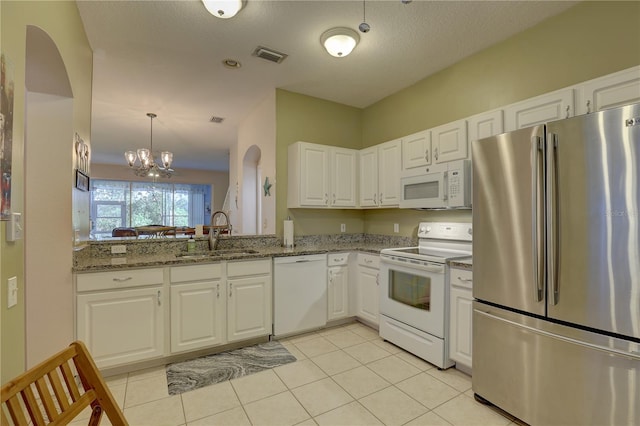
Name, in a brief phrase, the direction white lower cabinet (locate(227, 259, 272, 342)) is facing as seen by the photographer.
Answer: facing the viewer and to the right of the viewer

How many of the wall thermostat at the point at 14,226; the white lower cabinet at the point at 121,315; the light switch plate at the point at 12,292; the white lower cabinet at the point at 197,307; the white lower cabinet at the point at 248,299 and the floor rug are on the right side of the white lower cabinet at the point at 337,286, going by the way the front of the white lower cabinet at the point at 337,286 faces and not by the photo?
6

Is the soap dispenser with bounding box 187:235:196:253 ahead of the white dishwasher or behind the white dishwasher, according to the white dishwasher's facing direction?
behind

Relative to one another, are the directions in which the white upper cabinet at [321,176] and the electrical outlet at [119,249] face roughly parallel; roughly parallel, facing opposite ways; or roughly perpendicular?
roughly parallel

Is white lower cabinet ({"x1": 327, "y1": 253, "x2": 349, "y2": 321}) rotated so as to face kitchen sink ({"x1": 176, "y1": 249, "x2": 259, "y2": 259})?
no

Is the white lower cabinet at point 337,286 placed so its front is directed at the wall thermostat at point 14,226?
no

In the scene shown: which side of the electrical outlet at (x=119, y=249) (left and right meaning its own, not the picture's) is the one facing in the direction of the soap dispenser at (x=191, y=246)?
left

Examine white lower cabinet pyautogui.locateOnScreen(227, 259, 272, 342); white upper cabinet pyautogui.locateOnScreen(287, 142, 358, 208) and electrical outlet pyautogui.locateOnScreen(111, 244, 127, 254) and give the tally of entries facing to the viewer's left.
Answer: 0

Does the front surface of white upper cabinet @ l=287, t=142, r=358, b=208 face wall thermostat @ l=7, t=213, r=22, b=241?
no

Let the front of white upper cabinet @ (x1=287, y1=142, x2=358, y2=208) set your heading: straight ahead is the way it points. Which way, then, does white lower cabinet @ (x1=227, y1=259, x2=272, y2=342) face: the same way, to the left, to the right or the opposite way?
the same way

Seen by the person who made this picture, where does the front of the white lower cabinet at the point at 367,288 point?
facing the viewer and to the left of the viewer

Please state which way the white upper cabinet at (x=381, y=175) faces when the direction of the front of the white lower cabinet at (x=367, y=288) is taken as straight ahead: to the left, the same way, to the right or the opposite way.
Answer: the same way

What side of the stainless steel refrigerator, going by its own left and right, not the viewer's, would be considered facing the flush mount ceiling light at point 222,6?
front

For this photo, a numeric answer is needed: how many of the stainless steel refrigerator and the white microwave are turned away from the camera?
0
